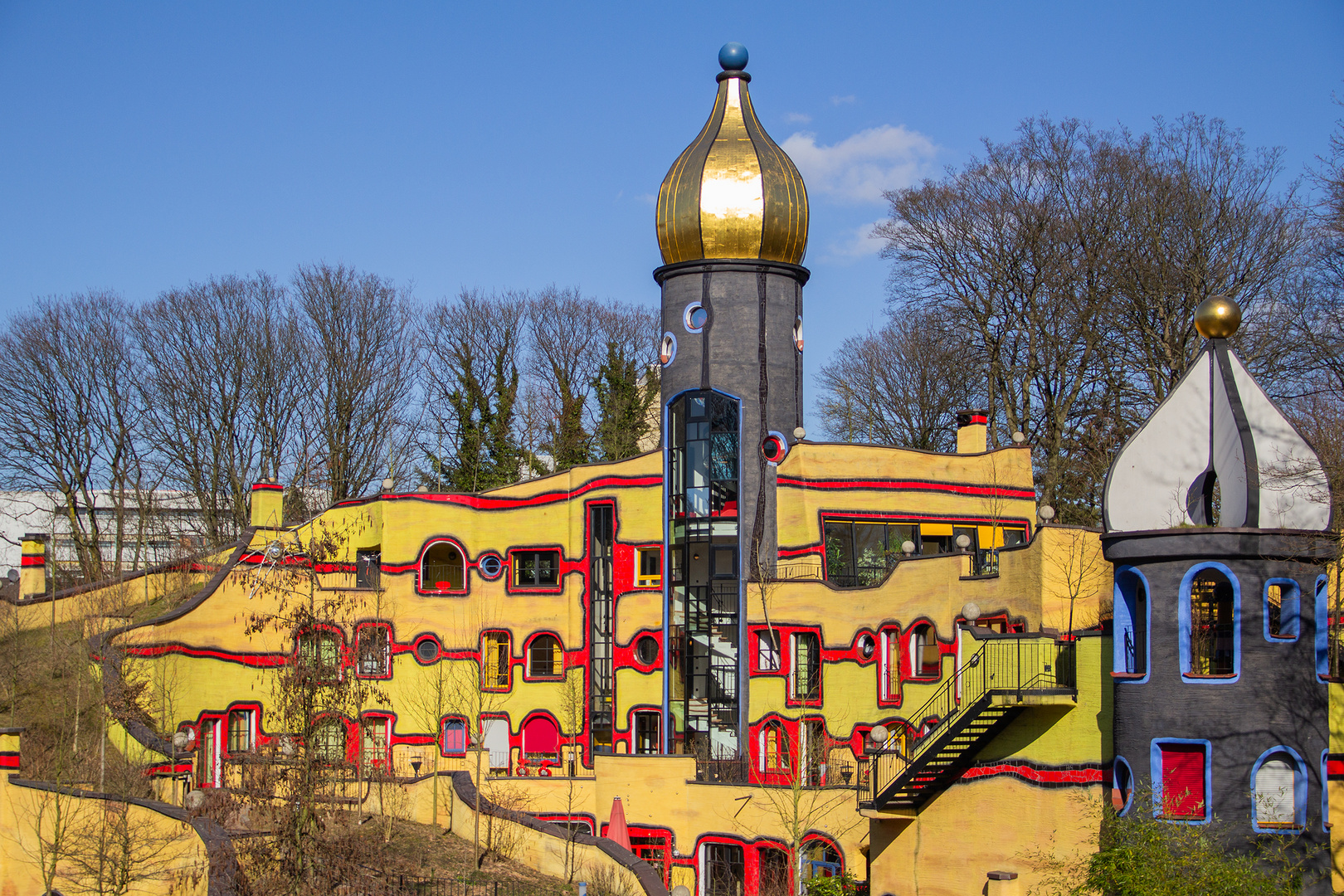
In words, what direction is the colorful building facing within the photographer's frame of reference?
facing the viewer
